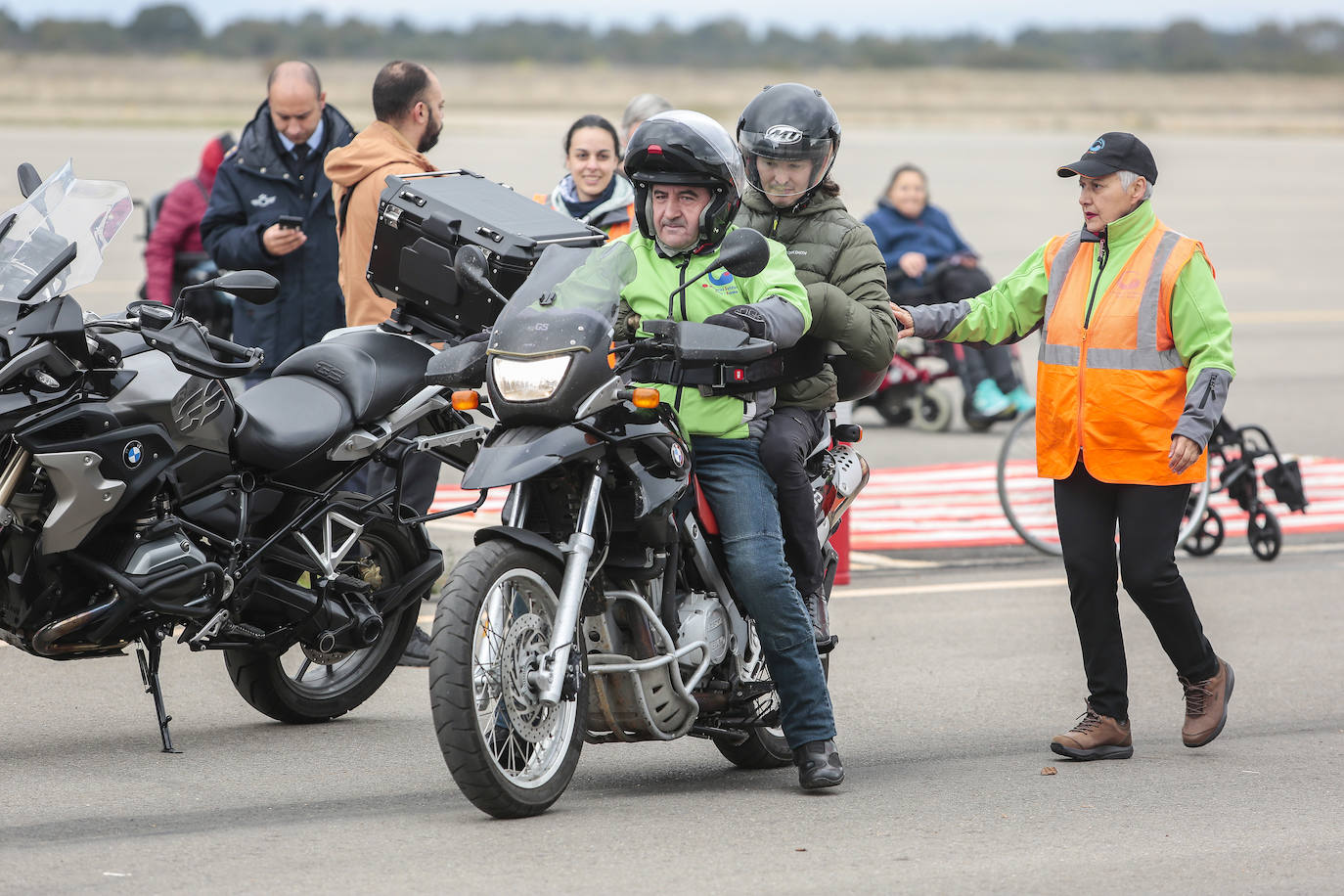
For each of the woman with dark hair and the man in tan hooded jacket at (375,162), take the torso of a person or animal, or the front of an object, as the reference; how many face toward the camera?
1

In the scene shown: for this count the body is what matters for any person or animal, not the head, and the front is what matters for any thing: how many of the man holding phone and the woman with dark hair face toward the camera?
2

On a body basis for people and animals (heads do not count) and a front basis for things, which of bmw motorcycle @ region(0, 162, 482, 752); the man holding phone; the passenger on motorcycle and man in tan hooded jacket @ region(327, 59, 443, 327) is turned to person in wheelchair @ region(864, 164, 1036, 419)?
the man in tan hooded jacket

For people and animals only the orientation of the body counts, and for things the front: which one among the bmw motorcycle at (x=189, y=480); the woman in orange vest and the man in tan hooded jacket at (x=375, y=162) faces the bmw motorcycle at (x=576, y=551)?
the woman in orange vest

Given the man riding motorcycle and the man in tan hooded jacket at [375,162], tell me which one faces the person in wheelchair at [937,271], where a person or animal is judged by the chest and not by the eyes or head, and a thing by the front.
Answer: the man in tan hooded jacket

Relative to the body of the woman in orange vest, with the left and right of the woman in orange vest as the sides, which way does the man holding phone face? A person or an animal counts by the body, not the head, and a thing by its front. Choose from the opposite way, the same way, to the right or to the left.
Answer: to the left

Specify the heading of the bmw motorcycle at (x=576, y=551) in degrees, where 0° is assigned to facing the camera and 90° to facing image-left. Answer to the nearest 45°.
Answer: approximately 45°

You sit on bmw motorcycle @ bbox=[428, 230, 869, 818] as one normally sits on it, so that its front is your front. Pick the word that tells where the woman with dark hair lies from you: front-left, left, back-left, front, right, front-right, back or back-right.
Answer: back-right

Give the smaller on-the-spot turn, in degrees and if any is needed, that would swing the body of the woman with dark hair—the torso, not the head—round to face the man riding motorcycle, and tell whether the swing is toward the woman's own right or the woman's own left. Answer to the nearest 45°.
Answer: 0° — they already face them

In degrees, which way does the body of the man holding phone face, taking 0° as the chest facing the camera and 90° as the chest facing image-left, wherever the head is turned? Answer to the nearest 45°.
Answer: approximately 0°
